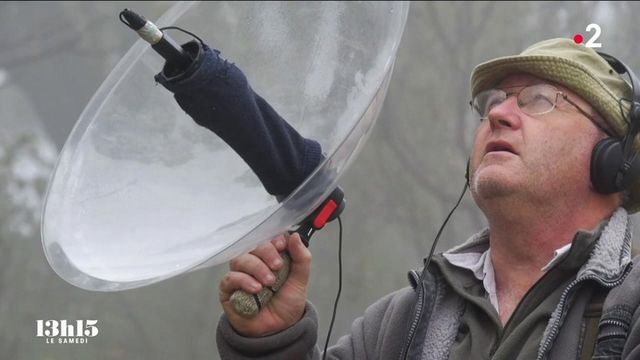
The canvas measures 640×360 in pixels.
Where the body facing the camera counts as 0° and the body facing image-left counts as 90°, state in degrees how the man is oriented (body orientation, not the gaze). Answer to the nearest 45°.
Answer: approximately 45°
